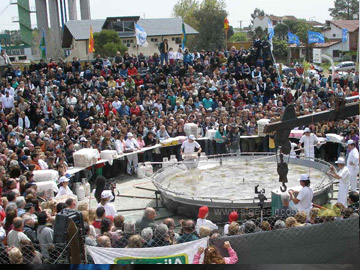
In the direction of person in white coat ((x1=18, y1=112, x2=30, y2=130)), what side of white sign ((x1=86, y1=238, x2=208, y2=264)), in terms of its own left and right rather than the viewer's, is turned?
back

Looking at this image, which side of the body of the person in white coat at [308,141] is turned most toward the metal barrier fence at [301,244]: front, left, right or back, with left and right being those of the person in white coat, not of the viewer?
front

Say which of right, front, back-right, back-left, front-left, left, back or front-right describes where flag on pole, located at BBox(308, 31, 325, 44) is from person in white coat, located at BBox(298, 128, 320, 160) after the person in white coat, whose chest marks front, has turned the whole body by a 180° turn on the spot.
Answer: front

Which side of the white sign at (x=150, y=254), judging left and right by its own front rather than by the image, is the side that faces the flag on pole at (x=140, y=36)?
back

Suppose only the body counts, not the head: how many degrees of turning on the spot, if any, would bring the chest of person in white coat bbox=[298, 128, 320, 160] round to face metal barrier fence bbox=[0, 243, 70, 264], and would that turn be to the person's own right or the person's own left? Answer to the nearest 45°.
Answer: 0° — they already face it

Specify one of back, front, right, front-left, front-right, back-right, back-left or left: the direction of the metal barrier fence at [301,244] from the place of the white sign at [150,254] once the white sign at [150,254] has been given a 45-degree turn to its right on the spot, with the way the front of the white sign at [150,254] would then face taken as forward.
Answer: back-left

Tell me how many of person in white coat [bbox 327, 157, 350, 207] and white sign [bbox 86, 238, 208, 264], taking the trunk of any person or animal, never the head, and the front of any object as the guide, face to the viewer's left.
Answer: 1

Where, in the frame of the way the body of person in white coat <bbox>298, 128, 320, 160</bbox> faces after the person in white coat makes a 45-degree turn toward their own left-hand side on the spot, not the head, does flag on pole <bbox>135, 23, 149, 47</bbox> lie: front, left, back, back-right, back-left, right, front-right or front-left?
back

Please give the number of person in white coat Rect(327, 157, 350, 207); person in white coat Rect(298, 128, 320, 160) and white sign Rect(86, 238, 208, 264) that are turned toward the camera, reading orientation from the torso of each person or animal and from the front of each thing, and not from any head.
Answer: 2

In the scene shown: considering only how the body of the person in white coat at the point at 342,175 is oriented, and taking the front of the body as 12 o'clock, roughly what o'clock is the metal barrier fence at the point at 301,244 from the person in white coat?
The metal barrier fence is roughly at 9 o'clock from the person in white coat.

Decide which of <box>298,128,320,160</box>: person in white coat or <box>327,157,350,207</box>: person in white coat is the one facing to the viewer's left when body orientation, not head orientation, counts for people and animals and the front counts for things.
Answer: <box>327,157,350,207</box>: person in white coat

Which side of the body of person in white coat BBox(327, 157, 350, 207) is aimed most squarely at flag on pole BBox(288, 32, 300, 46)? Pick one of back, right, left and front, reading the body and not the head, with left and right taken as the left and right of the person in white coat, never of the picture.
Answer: right

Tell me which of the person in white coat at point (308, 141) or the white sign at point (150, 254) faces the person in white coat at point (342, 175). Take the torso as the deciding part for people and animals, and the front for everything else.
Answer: the person in white coat at point (308, 141)

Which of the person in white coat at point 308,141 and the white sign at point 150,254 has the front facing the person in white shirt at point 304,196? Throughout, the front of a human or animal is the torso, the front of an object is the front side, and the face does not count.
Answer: the person in white coat at point 308,141

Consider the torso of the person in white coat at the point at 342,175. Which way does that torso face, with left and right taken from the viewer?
facing to the left of the viewer

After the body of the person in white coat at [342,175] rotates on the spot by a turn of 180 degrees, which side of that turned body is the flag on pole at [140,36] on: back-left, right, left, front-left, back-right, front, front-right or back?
back-left

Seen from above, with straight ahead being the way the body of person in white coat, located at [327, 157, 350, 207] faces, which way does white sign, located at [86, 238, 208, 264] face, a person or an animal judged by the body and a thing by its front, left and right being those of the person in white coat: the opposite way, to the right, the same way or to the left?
to the left

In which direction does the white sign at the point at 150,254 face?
toward the camera
